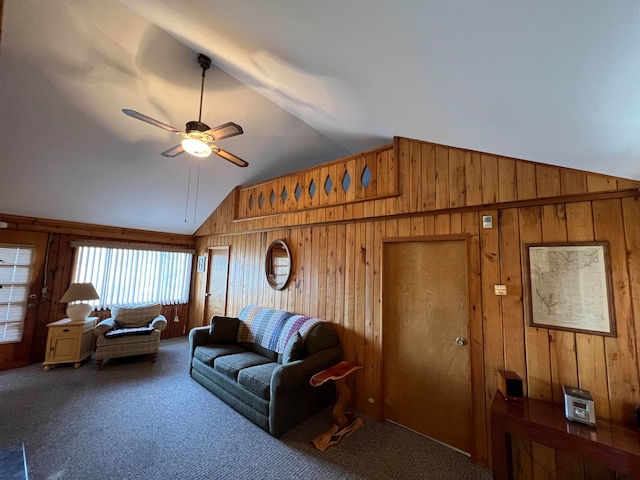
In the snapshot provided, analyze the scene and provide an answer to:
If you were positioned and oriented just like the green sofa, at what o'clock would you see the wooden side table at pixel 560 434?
The wooden side table is roughly at 9 o'clock from the green sofa.

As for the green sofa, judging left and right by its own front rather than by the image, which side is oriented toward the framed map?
left

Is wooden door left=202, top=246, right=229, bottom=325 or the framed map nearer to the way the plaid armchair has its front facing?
the framed map

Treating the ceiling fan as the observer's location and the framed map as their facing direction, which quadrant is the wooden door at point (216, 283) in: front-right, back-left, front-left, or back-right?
back-left

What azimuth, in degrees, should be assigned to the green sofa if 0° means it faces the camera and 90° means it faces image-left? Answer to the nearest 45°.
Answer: approximately 45°

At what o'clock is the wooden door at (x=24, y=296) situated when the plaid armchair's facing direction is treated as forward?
The wooden door is roughly at 4 o'clock from the plaid armchair.

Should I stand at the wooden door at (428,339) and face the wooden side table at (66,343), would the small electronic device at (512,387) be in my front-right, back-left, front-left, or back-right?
back-left

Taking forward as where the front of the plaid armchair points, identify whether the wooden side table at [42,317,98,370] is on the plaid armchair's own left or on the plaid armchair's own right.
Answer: on the plaid armchair's own right

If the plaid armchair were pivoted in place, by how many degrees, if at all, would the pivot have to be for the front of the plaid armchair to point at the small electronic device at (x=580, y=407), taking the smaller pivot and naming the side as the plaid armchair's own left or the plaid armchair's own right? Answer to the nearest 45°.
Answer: approximately 45° to the plaid armchair's own left

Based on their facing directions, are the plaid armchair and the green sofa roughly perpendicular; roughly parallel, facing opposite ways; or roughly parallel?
roughly perpendicular

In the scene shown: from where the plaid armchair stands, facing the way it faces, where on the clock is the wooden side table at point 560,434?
The wooden side table is roughly at 11 o'clock from the plaid armchair.

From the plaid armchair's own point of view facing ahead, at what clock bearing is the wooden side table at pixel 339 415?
The wooden side table is roughly at 11 o'clock from the plaid armchair.
